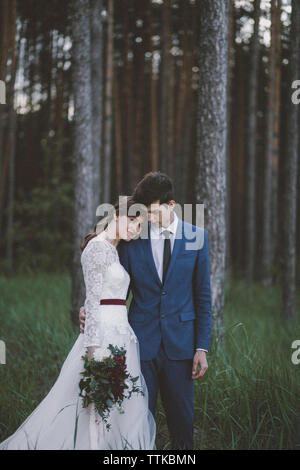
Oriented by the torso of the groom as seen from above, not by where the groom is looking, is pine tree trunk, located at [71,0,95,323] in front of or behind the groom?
behind

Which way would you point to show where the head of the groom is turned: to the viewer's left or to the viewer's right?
to the viewer's left

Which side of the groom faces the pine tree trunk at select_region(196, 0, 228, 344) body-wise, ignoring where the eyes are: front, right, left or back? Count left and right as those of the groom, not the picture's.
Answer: back

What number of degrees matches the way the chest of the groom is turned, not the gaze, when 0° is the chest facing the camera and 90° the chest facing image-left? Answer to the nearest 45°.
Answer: approximately 0°
